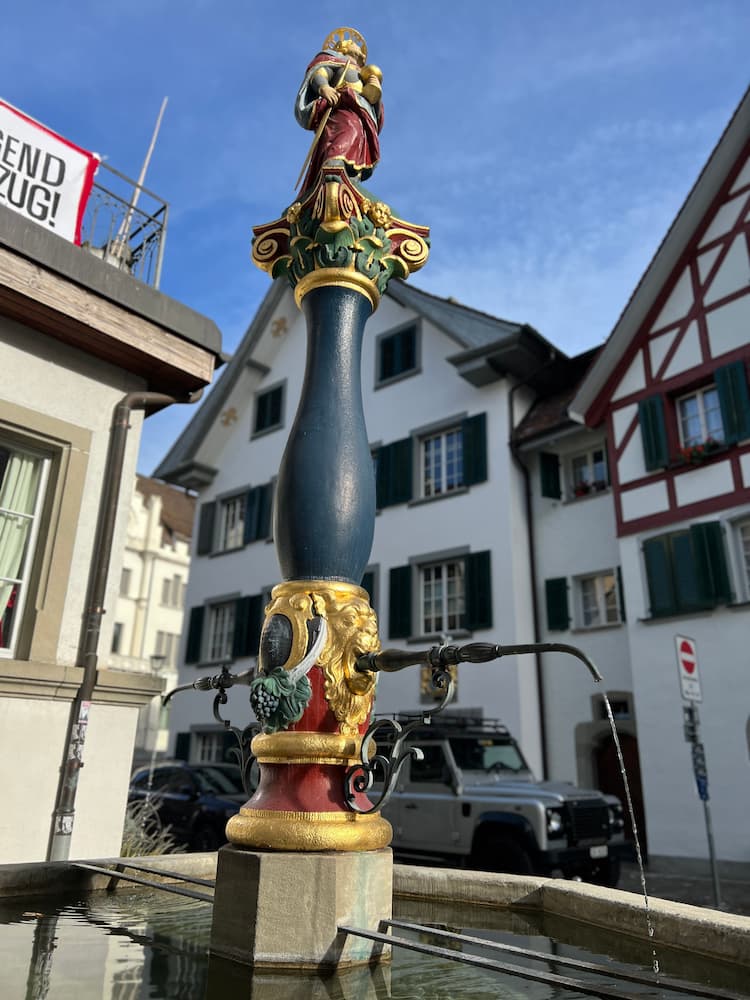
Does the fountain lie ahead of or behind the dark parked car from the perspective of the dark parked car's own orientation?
ahead

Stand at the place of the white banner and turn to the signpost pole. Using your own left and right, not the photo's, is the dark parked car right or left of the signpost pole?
left

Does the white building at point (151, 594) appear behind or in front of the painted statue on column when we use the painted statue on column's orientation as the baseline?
behind

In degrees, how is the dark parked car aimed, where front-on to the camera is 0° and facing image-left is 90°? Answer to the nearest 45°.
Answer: approximately 315°

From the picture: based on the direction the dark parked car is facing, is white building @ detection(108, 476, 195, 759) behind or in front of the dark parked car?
behind

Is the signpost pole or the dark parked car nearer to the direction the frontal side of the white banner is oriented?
the signpost pole

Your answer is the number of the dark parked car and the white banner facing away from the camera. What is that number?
0

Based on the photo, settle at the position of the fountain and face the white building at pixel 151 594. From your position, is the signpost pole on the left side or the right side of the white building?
right

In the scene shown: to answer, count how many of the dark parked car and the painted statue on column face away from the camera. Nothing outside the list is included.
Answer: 0

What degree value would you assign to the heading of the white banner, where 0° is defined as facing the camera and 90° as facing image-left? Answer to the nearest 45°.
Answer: approximately 315°
